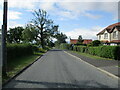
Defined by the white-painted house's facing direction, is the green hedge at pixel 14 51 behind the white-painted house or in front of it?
in front

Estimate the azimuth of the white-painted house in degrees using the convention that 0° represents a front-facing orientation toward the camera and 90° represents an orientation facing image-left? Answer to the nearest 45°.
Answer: approximately 45°
